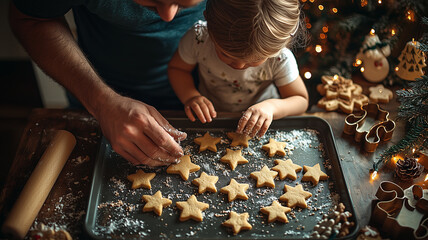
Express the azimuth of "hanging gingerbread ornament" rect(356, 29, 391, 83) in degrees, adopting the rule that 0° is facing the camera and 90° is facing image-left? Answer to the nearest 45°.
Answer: approximately 0°

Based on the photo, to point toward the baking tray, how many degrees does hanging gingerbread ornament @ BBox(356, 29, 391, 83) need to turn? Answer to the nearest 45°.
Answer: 0° — it already faces it

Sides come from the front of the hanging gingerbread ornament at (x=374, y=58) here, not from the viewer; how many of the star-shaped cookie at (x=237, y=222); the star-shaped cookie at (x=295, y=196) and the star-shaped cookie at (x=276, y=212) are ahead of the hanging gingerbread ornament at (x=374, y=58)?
3

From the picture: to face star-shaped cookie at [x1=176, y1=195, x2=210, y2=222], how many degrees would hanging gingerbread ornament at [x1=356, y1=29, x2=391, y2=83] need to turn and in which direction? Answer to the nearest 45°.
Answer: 0° — it already faces it

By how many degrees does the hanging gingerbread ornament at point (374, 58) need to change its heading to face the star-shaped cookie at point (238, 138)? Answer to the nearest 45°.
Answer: approximately 45° to its right

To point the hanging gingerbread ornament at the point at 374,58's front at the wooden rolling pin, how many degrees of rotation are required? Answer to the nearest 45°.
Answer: approximately 45° to its right

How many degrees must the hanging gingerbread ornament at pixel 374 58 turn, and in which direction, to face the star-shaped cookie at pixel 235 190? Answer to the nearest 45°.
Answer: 0° — it already faces it

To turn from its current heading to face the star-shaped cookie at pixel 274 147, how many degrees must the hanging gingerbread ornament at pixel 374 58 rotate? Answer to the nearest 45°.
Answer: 0° — it already faces it

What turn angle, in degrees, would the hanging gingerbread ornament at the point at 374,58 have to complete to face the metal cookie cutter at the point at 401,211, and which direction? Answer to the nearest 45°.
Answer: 0° — it already faces it

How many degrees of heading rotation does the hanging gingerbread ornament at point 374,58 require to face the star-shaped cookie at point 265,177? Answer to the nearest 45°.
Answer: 0° — it already faces it

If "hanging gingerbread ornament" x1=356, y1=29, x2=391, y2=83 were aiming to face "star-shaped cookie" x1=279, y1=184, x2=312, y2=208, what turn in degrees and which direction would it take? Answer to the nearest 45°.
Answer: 0° — it already faces it
